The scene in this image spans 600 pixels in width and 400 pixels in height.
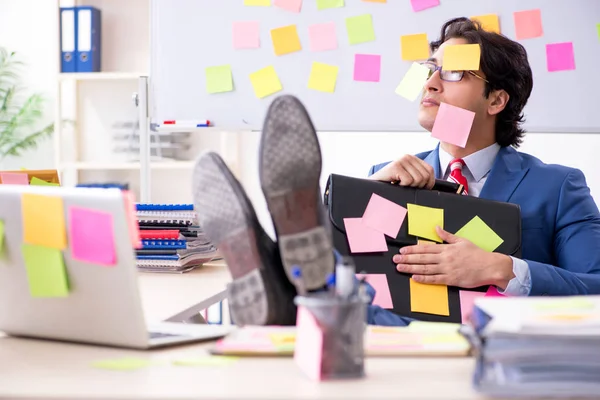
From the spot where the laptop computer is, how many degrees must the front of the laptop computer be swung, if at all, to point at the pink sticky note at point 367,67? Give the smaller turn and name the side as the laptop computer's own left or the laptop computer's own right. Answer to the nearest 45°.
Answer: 0° — it already faces it

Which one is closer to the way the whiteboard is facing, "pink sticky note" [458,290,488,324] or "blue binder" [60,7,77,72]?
the pink sticky note

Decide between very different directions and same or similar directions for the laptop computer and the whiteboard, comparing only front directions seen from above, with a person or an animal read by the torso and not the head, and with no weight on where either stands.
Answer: very different directions

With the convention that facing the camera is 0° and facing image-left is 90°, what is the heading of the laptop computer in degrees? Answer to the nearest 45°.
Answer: approximately 225°

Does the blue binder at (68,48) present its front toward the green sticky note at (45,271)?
yes

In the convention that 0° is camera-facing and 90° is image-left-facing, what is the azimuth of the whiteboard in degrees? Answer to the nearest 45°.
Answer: approximately 0°
